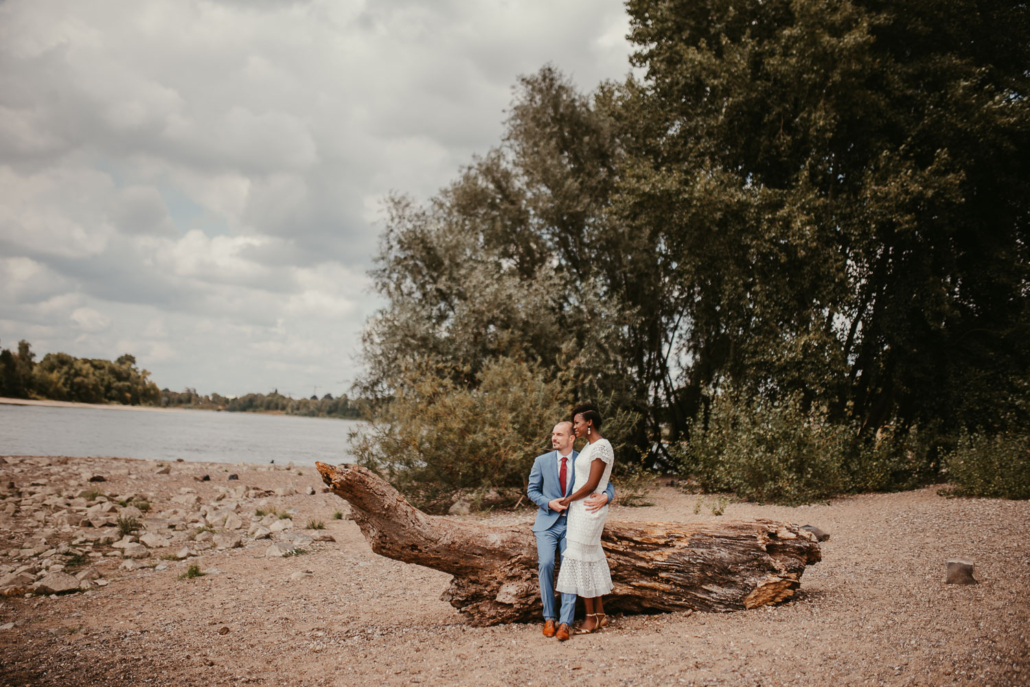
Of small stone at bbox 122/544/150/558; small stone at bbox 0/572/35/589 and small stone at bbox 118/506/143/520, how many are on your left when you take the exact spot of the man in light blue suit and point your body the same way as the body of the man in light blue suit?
0

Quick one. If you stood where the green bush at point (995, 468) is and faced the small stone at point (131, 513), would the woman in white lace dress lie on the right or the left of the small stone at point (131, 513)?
left

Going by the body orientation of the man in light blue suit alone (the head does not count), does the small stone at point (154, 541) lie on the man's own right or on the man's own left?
on the man's own right

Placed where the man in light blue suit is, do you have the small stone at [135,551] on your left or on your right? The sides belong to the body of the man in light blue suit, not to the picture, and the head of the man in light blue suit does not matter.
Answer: on your right

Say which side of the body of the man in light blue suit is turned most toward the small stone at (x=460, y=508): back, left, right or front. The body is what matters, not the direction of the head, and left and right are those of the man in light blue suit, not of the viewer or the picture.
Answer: back

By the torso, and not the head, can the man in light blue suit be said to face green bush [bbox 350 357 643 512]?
no

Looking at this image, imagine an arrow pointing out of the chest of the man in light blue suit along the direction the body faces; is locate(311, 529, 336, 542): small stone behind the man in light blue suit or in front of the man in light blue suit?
behind

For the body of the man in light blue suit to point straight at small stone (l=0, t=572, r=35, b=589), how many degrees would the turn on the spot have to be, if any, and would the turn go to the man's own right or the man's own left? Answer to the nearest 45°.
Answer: approximately 90° to the man's own right

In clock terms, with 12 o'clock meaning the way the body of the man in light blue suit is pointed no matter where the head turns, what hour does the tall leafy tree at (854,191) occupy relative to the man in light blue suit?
The tall leafy tree is roughly at 7 o'clock from the man in light blue suit.

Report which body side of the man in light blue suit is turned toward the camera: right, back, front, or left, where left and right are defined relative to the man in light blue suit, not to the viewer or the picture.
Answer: front

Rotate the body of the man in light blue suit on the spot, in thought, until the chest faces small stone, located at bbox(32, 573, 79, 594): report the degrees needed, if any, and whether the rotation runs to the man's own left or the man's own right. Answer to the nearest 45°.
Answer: approximately 90° to the man's own right

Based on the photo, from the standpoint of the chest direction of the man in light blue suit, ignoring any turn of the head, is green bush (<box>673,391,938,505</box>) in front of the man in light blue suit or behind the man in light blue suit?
behind

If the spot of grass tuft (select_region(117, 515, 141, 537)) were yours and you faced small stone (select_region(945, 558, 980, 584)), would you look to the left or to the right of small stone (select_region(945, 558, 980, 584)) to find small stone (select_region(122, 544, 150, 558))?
right

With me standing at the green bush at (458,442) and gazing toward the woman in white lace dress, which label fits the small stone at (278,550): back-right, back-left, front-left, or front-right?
front-right

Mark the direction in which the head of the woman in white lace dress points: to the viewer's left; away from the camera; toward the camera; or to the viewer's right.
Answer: to the viewer's left

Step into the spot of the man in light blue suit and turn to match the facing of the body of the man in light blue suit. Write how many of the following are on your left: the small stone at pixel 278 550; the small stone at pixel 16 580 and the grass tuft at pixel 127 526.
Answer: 0
